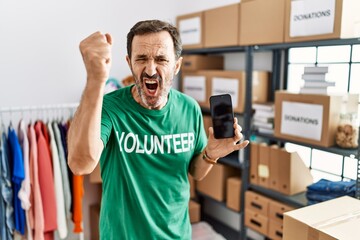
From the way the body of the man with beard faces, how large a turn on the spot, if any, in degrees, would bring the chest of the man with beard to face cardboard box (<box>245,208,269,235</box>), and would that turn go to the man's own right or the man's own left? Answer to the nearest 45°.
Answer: approximately 135° to the man's own left

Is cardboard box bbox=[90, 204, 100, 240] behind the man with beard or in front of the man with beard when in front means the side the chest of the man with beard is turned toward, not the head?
behind

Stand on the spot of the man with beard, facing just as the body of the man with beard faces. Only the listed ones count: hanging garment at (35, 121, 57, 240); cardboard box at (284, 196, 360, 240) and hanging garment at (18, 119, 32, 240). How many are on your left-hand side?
1

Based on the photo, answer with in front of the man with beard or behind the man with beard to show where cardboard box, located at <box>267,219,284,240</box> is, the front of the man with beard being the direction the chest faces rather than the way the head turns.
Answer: behind

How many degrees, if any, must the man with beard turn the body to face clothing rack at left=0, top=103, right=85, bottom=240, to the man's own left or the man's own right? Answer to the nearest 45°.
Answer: approximately 135° to the man's own right

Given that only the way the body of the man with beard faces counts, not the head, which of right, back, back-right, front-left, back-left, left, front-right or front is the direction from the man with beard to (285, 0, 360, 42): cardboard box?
back-left

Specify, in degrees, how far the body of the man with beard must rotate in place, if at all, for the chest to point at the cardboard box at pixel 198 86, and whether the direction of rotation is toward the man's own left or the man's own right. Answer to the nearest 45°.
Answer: approximately 180°

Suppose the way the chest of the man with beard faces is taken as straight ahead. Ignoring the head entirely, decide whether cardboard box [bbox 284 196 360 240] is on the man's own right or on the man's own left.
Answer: on the man's own left

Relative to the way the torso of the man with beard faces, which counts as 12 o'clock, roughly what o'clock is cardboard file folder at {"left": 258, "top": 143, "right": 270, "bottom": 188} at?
The cardboard file folder is roughly at 7 o'clock from the man with beard.

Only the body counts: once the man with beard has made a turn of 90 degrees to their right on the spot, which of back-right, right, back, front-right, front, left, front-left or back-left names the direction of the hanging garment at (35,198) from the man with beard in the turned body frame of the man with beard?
front-right

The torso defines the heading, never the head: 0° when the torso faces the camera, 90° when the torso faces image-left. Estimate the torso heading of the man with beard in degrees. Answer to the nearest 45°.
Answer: approximately 0°

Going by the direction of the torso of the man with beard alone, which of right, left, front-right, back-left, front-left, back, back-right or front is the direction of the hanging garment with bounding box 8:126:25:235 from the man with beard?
back-right

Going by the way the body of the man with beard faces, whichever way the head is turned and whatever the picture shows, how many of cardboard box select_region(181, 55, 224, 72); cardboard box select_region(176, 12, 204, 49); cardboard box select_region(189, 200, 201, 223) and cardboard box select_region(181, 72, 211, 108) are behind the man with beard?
4

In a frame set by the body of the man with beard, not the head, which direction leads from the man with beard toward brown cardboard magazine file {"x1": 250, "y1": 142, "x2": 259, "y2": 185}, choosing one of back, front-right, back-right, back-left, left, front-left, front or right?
back-left

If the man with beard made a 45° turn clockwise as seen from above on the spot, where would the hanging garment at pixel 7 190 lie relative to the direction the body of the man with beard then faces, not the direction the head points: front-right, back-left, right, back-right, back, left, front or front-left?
right

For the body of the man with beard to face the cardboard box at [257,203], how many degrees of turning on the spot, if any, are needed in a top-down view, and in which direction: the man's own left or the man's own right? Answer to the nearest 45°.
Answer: approximately 135° to the man's own left

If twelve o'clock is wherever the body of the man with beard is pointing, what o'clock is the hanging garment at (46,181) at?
The hanging garment is roughly at 5 o'clock from the man with beard.
